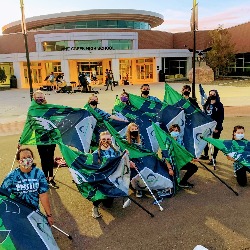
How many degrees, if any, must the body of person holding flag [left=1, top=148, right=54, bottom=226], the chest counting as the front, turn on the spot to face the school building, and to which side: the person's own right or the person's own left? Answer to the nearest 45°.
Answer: approximately 180°

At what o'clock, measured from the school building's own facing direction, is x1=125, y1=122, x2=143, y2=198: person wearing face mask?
The person wearing face mask is roughly at 12 o'clock from the school building.

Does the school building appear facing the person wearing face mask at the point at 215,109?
yes

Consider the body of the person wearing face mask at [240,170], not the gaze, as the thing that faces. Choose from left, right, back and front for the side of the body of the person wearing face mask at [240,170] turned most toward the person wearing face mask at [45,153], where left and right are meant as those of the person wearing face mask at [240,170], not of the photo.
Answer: right

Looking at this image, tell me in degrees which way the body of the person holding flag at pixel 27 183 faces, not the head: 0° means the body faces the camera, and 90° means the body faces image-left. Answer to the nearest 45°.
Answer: approximately 0°

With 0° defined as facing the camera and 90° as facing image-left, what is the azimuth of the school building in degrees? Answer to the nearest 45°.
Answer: approximately 0°

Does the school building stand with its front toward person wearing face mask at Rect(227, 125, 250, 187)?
yes

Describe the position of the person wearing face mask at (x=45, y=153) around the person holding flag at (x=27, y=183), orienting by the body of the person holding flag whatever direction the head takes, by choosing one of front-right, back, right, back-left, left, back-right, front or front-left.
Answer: back

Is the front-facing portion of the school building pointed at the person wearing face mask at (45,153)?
yes

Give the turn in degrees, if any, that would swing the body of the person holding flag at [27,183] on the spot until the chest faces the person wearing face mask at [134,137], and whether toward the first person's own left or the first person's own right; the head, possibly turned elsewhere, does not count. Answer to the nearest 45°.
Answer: approximately 135° to the first person's own left

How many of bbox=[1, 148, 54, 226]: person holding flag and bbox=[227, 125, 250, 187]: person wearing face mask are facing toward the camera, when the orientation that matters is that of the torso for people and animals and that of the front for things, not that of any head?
2
